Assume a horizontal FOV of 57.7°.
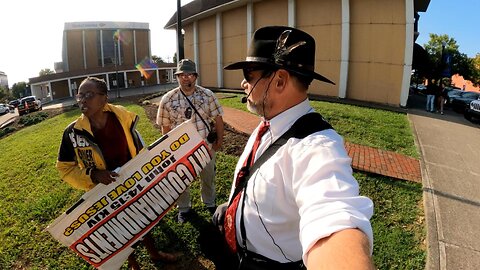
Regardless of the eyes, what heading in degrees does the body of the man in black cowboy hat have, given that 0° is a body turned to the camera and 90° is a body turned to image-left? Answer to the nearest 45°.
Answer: approximately 90°

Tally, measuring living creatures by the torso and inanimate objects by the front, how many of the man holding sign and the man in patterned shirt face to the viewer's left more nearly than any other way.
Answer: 0

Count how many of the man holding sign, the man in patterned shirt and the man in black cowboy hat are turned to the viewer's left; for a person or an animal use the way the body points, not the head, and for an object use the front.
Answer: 1

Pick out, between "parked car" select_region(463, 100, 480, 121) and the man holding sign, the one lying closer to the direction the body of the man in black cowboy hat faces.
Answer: the man holding sign

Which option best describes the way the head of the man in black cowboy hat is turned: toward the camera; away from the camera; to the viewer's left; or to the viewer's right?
to the viewer's left

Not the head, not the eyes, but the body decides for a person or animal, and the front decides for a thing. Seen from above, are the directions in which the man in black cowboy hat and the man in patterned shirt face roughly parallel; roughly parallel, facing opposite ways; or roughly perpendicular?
roughly perpendicular

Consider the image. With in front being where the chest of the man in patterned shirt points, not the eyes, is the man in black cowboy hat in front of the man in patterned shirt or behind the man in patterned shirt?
in front

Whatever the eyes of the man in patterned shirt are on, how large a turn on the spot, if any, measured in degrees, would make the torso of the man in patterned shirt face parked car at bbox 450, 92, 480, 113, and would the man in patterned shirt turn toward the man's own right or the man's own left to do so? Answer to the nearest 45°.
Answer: approximately 135° to the man's own left

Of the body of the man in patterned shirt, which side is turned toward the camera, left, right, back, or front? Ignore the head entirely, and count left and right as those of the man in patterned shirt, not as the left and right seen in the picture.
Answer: front

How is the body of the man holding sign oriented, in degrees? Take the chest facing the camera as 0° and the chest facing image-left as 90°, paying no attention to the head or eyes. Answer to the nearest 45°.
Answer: approximately 315°

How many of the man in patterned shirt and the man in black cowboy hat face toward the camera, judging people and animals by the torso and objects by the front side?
1

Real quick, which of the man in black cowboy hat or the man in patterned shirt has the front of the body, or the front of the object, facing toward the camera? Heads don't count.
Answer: the man in patterned shirt
